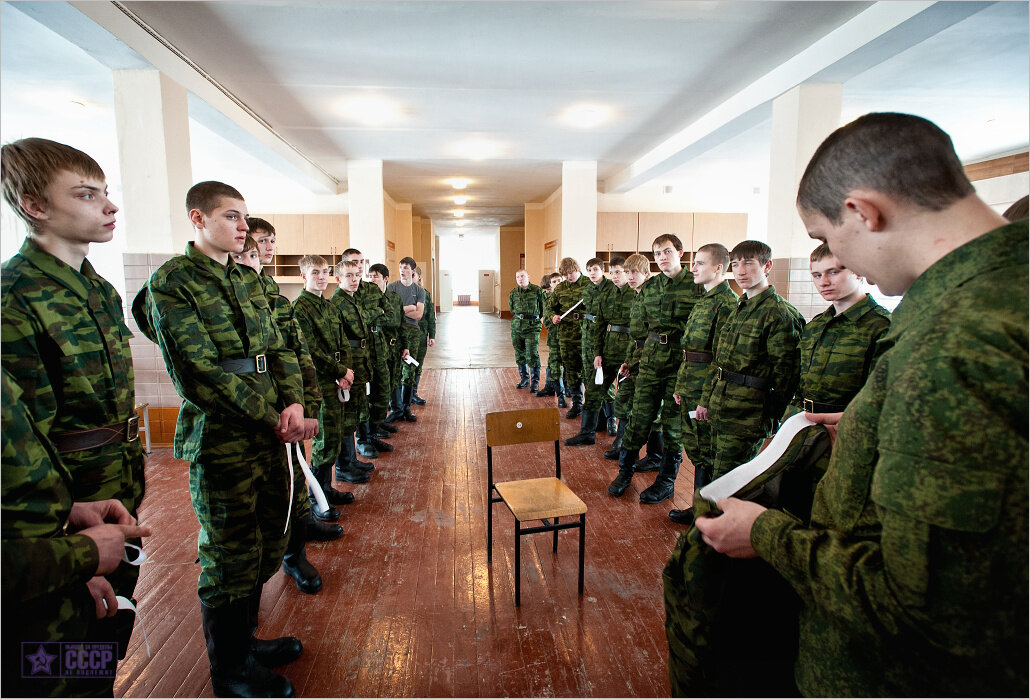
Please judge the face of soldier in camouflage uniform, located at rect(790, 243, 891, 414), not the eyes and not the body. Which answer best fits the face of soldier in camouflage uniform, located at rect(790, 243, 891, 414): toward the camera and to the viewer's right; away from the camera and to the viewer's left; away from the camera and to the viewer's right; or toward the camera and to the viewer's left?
toward the camera and to the viewer's left

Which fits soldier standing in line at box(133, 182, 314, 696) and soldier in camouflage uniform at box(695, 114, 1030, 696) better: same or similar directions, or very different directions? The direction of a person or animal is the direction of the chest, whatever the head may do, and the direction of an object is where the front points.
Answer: very different directions

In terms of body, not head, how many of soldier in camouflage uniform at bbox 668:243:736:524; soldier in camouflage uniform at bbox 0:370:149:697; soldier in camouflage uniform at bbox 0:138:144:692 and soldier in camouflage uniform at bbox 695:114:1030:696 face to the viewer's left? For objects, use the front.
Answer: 2

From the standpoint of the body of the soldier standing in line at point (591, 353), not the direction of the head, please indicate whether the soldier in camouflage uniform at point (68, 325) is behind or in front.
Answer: in front

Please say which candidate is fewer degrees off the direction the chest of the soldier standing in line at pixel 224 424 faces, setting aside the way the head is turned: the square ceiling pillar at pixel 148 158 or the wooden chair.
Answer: the wooden chair

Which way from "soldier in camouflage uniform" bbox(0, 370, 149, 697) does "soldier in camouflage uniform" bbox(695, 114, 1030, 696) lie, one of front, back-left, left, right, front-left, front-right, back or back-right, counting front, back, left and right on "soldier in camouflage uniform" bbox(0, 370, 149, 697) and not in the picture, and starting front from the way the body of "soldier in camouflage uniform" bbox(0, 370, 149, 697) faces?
front-right

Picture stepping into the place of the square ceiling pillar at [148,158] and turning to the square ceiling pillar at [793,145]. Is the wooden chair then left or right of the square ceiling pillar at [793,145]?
right

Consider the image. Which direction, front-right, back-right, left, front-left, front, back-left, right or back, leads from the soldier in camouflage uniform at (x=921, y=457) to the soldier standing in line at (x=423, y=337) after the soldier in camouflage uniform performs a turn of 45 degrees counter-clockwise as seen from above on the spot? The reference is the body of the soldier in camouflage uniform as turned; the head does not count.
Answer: right

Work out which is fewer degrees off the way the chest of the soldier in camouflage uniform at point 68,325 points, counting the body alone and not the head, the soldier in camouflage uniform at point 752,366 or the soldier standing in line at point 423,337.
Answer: the soldier in camouflage uniform

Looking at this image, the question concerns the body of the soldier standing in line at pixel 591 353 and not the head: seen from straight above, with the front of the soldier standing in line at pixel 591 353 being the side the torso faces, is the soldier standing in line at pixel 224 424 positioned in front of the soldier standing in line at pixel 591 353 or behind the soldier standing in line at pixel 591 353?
in front

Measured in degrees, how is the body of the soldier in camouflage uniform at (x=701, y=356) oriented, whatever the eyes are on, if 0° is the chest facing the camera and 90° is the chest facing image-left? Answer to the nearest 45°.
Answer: approximately 90°

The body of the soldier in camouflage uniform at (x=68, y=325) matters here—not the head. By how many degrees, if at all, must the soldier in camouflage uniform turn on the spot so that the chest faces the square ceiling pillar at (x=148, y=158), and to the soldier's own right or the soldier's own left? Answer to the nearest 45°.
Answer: approximately 135° to the soldier's own left

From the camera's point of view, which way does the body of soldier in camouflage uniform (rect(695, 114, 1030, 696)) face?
to the viewer's left

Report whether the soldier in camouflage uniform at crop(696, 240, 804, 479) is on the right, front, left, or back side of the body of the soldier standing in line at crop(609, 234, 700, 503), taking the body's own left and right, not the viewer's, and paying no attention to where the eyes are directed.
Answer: left

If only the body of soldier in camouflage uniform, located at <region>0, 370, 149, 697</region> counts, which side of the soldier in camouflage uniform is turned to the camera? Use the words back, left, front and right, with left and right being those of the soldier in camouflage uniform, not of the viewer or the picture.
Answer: right
